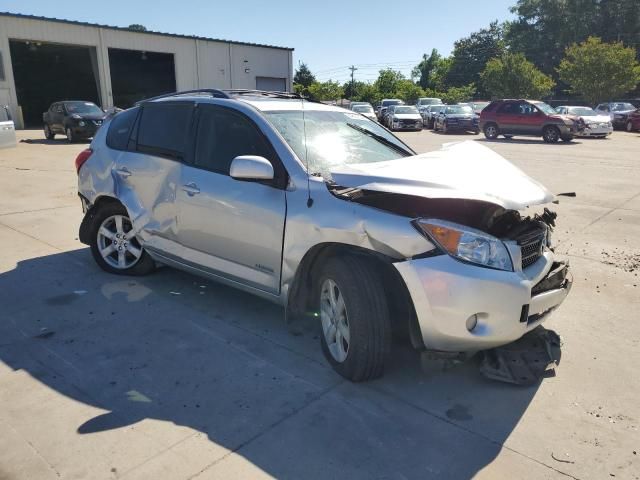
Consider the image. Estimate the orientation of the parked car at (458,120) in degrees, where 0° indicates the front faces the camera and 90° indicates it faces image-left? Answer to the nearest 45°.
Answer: approximately 315°

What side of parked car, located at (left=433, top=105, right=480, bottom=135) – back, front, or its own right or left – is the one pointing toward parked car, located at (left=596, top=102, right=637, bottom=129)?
left

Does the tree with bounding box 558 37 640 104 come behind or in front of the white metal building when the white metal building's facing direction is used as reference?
in front

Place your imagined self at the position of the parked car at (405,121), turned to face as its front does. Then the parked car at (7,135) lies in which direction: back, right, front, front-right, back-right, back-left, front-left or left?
front-right

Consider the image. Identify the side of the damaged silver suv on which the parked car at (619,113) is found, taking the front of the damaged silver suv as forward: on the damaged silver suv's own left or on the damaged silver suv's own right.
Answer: on the damaged silver suv's own left

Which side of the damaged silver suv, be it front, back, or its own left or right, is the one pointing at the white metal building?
back

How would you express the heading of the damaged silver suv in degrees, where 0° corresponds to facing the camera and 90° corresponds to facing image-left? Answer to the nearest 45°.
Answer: approximately 315°

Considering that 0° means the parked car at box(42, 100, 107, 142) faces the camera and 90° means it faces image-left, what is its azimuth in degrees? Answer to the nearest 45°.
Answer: approximately 315°

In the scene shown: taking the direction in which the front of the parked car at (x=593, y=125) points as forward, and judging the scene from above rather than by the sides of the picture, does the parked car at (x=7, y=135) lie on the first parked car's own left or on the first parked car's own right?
on the first parked car's own right
